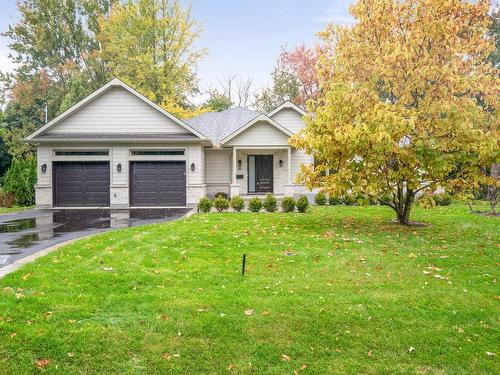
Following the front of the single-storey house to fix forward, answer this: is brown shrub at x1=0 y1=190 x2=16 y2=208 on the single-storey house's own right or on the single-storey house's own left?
on the single-storey house's own right

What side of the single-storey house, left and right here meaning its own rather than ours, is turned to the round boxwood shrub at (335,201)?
left

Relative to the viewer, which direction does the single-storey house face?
toward the camera

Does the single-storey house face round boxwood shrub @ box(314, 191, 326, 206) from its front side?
no

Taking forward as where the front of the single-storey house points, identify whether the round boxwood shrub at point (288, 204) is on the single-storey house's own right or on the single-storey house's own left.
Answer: on the single-storey house's own left

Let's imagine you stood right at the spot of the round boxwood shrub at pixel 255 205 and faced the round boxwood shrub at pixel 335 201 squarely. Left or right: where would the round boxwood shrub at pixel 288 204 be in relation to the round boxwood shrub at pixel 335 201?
right

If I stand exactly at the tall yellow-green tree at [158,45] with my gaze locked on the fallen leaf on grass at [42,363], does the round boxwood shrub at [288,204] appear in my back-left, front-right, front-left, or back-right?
front-left

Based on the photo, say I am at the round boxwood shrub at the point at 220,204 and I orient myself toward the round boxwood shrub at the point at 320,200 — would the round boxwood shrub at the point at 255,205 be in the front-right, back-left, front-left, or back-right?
front-right

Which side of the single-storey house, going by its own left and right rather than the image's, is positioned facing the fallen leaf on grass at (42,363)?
front

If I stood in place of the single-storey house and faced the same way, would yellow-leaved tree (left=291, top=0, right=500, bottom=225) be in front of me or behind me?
in front

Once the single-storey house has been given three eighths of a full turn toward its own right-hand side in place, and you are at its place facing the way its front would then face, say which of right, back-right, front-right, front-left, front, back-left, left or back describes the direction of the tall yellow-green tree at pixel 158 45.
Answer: front-right

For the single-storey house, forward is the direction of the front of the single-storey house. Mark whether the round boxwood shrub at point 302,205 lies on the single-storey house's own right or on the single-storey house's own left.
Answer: on the single-storey house's own left

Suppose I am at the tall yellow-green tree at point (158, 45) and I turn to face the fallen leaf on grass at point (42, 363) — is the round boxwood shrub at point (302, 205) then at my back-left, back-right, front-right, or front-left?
front-left

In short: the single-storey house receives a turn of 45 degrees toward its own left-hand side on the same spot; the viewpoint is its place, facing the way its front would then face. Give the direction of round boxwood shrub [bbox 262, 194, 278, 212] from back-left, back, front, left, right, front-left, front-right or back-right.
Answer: front

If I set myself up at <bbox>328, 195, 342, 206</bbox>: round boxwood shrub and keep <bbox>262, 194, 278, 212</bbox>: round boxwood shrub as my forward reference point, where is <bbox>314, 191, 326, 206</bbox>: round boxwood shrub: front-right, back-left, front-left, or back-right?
front-right
